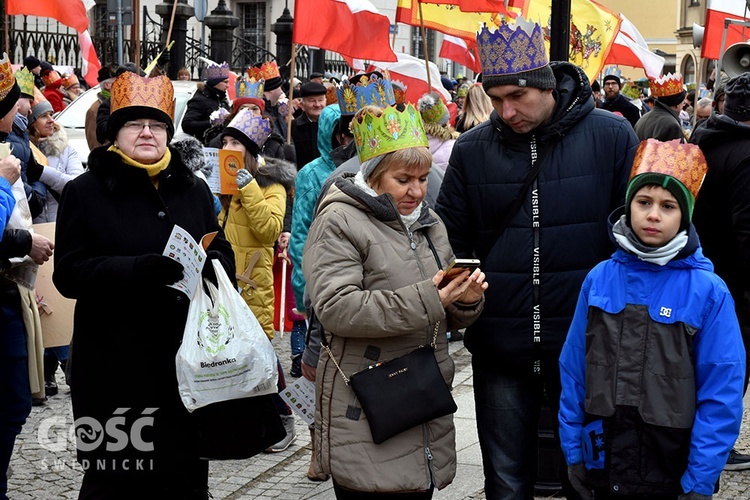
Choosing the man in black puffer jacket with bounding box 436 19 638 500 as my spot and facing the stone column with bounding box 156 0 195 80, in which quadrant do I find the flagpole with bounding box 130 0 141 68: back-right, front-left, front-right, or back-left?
front-left

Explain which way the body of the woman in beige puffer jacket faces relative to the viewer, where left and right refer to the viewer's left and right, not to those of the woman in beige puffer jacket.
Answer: facing the viewer and to the right of the viewer

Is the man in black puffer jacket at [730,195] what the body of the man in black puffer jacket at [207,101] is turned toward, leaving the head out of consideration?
no

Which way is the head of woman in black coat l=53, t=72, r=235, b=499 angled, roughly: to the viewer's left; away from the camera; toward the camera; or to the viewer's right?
toward the camera

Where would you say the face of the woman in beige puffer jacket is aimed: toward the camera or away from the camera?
toward the camera

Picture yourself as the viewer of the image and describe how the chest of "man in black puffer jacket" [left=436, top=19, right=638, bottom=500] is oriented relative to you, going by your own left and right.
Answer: facing the viewer

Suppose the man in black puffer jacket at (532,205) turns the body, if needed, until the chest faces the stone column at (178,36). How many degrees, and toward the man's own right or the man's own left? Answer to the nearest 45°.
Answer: approximately 180°

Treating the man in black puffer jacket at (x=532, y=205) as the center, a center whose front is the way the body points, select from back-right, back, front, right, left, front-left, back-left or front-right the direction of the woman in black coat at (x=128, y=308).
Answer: right

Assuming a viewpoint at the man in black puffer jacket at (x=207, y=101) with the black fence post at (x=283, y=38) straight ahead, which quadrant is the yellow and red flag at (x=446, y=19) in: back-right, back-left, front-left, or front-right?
front-right

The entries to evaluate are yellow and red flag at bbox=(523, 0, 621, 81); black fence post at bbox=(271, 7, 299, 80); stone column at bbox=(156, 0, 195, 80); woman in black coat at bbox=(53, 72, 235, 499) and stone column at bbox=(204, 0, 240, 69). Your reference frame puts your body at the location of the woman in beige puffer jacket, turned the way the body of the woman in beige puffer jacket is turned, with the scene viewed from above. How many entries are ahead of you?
0
